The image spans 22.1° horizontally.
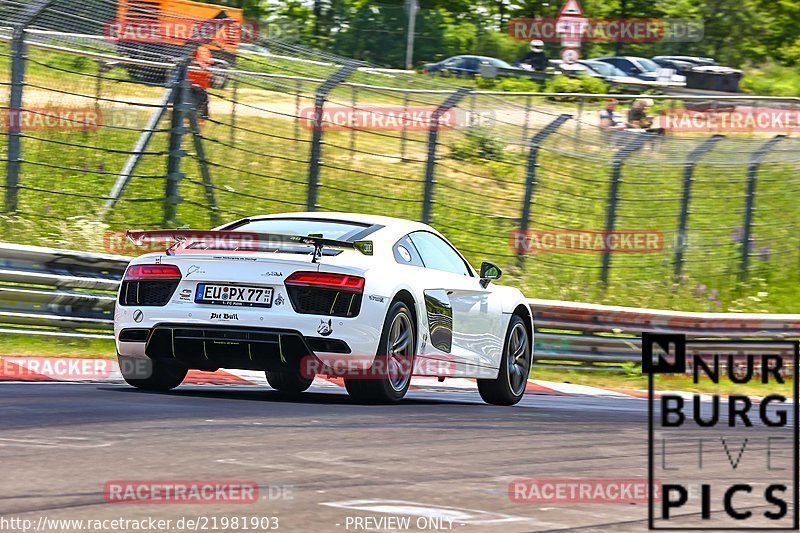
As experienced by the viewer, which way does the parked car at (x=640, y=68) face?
facing the viewer and to the right of the viewer

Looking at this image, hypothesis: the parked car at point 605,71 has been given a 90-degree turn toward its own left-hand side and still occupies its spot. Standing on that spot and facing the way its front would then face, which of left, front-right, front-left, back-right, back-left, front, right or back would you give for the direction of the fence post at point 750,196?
back-right

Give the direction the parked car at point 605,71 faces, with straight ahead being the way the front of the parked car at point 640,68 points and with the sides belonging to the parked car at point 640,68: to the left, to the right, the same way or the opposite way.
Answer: the same way

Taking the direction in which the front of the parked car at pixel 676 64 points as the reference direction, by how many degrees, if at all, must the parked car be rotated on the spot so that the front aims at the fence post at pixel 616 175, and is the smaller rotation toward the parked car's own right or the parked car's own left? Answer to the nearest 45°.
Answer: approximately 45° to the parked car's own right

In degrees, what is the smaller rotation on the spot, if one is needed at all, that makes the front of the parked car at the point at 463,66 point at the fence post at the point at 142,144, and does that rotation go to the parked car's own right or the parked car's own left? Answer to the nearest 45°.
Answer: approximately 90° to the parked car's own right

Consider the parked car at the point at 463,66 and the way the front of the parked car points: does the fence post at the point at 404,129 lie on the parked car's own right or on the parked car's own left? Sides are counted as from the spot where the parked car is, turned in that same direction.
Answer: on the parked car's own right

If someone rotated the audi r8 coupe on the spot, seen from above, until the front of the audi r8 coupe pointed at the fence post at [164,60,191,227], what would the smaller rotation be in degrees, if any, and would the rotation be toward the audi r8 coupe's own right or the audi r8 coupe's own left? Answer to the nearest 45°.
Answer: approximately 45° to the audi r8 coupe's own left

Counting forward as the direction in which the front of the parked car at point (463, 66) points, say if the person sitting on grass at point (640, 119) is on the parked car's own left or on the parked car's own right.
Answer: on the parked car's own right

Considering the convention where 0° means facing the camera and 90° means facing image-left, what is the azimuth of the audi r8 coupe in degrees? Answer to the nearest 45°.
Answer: approximately 225°

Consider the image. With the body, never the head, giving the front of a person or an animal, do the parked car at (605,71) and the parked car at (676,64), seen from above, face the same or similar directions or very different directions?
same or similar directions
